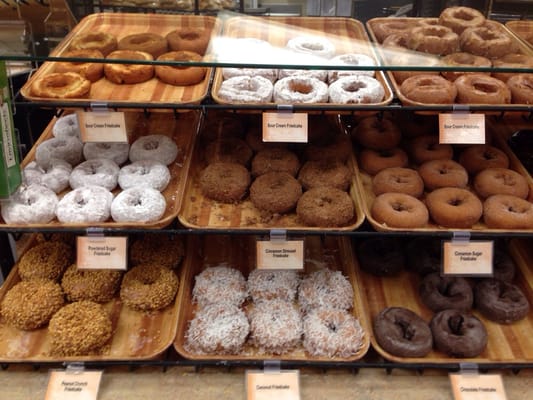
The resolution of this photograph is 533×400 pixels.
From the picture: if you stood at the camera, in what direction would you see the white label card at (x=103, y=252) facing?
facing the viewer

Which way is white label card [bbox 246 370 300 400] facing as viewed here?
toward the camera

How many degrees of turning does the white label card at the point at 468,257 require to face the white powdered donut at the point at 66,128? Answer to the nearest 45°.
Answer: approximately 90° to its right

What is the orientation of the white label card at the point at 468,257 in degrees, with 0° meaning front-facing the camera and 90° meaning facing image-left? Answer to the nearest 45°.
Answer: approximately 0°

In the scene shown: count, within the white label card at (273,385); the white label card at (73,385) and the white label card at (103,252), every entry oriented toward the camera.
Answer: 3

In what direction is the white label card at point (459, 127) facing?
toward the camera

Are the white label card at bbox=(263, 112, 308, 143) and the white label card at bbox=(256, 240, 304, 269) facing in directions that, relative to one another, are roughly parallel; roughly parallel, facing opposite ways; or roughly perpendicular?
roughly parallel

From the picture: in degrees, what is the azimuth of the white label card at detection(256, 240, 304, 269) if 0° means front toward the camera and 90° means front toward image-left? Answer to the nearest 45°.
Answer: approximately 0°
